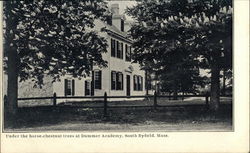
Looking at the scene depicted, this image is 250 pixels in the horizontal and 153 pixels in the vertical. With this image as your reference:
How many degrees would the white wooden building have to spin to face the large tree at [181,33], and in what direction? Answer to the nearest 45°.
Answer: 0° — it already faces it

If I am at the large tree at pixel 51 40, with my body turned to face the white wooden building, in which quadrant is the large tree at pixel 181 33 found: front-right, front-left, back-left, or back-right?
front-right

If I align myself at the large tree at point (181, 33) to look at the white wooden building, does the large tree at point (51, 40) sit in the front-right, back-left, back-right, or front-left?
front-left

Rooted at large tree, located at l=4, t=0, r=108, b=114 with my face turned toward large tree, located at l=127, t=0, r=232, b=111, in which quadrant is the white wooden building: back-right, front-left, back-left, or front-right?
front-left

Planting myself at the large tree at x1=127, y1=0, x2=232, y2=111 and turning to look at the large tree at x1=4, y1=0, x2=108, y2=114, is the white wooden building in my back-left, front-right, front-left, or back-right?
front-right

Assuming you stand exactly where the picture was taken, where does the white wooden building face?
facing the viewer and to the right of the viewer
